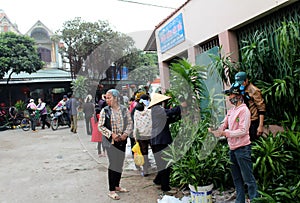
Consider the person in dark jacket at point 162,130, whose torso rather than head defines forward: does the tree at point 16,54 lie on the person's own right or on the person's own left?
on the person's own left

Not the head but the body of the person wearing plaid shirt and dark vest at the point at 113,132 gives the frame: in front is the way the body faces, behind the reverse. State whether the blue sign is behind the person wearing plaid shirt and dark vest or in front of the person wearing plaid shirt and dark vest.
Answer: behind

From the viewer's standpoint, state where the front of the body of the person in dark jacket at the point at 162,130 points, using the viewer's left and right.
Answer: facing to the right of the viewer

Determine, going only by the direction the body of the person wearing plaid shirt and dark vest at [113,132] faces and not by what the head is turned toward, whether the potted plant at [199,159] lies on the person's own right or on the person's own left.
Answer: on the person's own left

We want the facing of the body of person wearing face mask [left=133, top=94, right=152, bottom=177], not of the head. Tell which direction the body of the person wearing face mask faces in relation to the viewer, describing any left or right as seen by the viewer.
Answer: facing away from the viewer and to the right of the viewer

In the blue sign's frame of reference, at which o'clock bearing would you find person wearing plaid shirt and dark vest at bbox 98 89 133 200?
The person wearing plaid shirt and dark vest is roughly at 11 o'clock from the blue sign.

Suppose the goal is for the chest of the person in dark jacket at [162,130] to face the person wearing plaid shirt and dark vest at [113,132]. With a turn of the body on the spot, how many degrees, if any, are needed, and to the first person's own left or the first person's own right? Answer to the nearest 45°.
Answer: approximately 180°

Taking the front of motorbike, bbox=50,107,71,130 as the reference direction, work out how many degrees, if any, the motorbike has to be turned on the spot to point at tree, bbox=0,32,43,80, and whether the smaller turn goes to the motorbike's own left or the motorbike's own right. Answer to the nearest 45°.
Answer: approximately 90° to the motorbike's own right

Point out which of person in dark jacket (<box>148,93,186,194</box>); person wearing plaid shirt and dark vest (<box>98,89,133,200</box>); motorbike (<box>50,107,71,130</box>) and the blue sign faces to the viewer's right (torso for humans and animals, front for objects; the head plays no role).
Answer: the person in dark jacket
